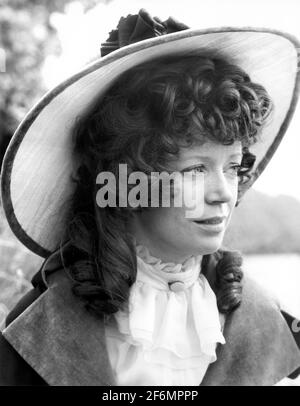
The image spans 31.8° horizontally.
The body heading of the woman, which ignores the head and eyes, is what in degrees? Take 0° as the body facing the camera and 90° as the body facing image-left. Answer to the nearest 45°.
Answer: approximately 315°

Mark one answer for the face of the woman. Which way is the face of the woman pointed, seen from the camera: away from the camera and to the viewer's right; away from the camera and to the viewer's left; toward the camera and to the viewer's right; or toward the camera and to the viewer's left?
toward the camera and to the viewer's right
